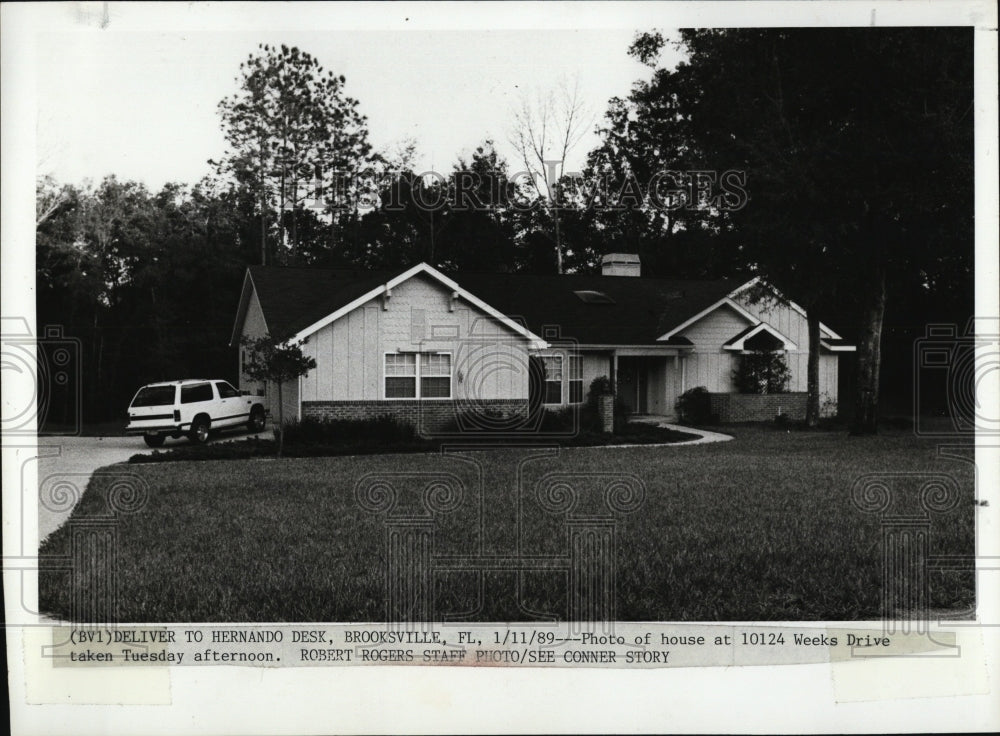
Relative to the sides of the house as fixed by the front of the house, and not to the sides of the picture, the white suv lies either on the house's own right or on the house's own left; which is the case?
on the house's own right

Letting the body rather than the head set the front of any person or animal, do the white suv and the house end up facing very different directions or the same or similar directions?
very different directions

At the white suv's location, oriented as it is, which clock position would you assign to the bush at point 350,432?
The bush is roughly at 1 o'clock from the white suv.

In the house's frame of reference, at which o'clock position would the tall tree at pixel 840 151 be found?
The tall tree is roughly at 9 o'clock from the house.

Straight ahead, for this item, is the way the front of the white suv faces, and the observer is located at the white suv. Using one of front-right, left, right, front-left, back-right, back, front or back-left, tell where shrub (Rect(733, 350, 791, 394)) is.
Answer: front-right

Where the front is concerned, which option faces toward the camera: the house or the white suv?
the house

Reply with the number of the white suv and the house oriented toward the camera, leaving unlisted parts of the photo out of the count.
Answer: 1

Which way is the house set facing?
toward the camera

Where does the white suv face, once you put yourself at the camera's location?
facing away from the viewer and to the right of the viewer
